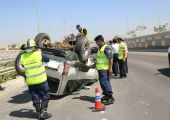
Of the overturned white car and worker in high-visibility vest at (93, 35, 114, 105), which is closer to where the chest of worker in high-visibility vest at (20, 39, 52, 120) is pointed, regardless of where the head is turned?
the overturned white car

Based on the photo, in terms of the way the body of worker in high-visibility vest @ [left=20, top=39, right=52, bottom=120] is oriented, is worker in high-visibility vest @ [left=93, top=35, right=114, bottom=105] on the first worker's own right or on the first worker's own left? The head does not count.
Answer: on the first worker's own right

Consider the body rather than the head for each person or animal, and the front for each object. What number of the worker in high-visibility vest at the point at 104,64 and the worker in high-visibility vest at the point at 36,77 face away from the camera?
1

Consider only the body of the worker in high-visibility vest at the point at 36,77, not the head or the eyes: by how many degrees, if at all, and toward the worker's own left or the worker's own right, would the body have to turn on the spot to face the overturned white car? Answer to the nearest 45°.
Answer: approximately 45° to the worker's own right

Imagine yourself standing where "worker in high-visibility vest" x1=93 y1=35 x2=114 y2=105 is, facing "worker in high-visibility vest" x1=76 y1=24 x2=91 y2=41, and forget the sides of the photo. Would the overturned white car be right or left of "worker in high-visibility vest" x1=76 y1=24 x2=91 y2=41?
left

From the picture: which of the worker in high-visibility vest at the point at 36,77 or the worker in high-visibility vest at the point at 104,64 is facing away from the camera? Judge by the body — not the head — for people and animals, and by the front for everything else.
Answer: the worker in high-visibility vest at the point at 36,77

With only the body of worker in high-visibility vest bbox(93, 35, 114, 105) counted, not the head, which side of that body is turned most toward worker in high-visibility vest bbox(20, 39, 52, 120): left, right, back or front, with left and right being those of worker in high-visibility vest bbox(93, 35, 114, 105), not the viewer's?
front

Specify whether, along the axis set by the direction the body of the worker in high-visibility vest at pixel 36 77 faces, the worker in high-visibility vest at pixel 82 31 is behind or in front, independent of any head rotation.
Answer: in front

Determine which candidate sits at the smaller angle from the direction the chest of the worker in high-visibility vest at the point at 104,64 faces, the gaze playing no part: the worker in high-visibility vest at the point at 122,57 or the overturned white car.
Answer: the overturned white car

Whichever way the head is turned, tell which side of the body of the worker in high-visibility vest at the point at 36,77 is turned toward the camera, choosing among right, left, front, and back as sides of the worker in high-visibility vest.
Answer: back

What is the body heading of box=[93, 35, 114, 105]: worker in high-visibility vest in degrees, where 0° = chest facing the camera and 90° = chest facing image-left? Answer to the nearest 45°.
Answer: approximately 45°

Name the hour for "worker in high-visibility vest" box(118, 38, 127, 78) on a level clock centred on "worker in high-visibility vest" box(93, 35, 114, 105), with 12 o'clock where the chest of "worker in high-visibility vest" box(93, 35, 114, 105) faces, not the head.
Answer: "worker in high-visibility vest" box(118, 38, 127, 78) is roughly at 5 o'clock from "worker in high-visibility vest" box(93, 35, 114, 105).
